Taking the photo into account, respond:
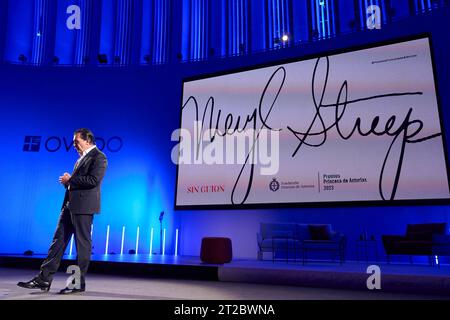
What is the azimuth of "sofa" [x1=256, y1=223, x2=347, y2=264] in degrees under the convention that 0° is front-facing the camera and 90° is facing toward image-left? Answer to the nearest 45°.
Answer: approximately 0°

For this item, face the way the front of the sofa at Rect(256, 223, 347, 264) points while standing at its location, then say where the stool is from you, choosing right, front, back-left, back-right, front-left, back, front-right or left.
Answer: front-right

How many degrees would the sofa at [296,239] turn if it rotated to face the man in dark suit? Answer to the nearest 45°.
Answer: approximately 45° to its right

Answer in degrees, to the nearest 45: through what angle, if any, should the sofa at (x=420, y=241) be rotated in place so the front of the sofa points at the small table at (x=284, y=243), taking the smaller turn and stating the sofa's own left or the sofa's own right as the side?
approximately 45° to the sofa's own right
